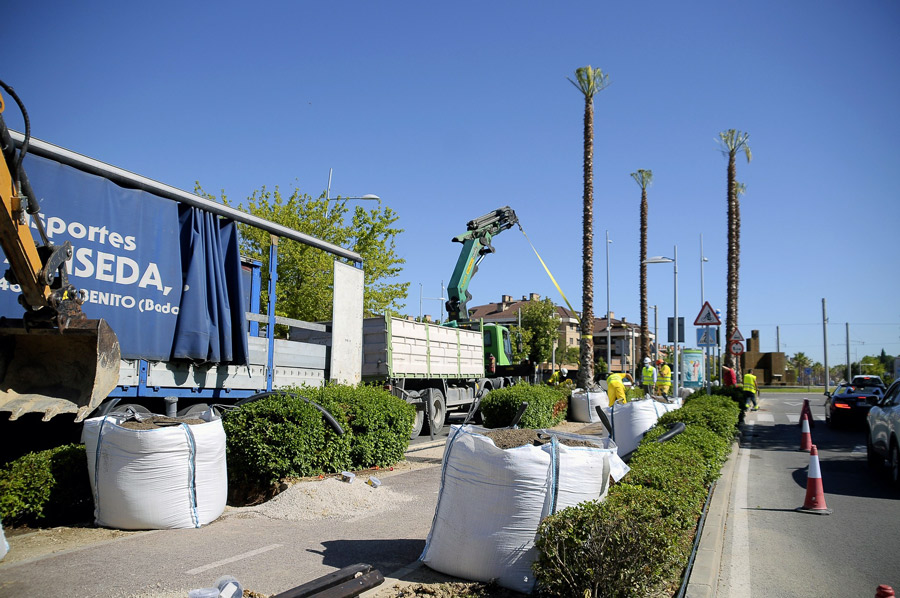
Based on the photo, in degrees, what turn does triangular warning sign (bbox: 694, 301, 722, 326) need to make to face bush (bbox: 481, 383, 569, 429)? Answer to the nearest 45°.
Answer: approximately 45° to its right

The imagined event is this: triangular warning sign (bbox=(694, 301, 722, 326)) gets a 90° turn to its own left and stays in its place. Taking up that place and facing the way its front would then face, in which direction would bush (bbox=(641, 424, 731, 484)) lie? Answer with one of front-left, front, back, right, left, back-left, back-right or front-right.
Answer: right

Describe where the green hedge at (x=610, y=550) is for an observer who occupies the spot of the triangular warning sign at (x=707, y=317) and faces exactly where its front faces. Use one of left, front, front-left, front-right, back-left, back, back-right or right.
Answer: front

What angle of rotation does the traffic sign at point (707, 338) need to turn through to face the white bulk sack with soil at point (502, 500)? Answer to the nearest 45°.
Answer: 0° — it already faces it

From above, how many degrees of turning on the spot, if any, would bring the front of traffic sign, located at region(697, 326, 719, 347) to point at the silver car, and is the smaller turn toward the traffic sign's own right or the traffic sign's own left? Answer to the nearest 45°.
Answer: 0° — it already faces it

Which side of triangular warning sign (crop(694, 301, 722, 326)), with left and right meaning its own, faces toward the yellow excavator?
front

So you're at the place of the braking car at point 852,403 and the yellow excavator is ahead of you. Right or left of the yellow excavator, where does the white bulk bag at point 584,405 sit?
right

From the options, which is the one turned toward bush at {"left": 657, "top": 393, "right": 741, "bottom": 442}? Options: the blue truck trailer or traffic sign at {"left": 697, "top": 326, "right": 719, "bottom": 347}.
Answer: the traffic sign

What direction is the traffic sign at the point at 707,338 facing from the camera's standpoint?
toward the camera

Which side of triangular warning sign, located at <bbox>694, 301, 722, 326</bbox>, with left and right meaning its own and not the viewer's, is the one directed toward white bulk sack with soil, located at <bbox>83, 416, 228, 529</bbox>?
front

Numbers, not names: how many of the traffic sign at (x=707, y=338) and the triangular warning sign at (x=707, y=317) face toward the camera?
2

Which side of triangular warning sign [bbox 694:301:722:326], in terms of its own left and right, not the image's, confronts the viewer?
front

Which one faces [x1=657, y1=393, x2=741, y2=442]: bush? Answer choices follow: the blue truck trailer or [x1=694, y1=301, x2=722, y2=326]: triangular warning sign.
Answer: the triangular warning sign
